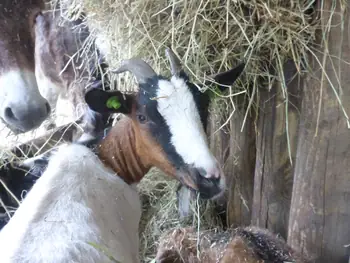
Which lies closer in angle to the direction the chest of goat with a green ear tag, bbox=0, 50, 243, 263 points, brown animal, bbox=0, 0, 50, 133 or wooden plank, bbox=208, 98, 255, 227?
the wooden plank

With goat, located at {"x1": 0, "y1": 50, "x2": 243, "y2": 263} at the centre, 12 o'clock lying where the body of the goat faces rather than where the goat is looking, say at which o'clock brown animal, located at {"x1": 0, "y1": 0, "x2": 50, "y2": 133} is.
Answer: The brown animal is roughly at 9 o'clock from the goat.

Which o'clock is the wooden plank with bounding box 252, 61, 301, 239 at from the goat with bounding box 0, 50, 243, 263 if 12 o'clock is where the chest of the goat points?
The wooden plank is roughly at 1 o'clock from the goat.

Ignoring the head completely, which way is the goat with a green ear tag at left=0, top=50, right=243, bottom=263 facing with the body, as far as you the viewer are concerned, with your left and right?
facing away from the viewer and to the right of the viewer
